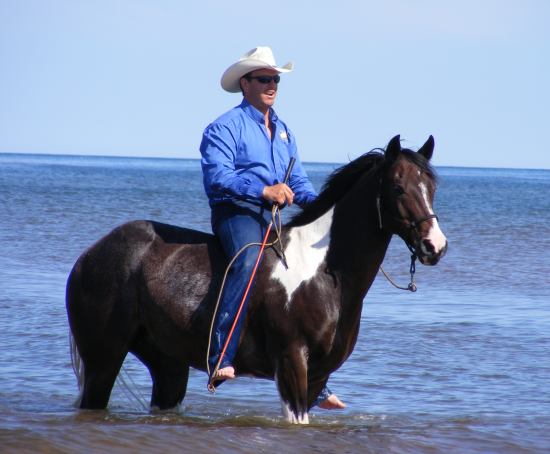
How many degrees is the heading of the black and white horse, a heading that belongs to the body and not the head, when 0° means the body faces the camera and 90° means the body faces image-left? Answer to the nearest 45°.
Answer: approximately 315°

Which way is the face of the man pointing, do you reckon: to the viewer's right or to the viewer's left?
to the viewer's right

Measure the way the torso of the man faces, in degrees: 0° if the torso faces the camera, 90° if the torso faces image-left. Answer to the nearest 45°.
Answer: approximately 315°
